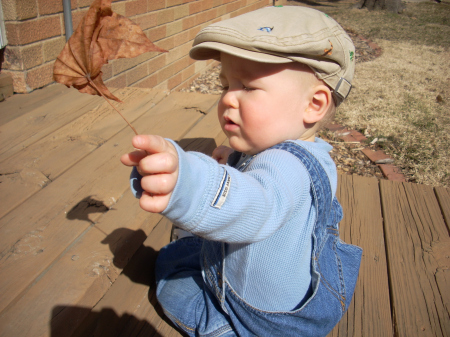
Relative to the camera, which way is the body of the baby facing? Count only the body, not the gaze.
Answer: to the viewer's left

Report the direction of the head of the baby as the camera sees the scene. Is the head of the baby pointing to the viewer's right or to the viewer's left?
to the viewer's left
